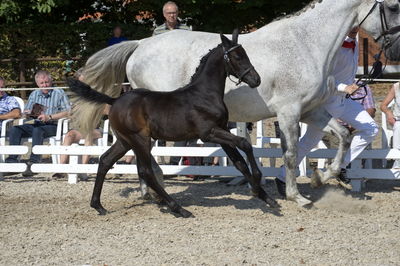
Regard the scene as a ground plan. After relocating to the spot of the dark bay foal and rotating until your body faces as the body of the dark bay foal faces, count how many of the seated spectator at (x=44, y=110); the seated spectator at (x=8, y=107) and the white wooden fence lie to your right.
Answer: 0

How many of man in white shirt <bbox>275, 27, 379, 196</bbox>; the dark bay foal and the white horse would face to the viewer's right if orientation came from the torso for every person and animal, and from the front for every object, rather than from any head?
3

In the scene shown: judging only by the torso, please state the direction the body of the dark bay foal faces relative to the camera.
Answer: to the viewer's right

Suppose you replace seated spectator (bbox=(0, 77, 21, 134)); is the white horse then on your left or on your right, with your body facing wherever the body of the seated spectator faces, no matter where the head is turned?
on your left

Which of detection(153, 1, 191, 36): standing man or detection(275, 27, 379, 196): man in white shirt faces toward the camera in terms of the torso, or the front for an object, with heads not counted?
the standing man

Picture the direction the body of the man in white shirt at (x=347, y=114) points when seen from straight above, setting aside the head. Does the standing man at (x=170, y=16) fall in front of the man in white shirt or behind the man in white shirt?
behind

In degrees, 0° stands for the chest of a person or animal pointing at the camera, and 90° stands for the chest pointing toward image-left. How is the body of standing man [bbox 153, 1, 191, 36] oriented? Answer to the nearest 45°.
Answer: approximately 0°

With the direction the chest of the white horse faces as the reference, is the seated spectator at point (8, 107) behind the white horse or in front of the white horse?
behind

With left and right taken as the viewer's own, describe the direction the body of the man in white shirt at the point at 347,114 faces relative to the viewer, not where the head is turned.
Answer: facing to the right of the viewer

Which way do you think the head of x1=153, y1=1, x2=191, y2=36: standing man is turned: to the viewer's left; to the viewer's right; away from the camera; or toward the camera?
toward the camera

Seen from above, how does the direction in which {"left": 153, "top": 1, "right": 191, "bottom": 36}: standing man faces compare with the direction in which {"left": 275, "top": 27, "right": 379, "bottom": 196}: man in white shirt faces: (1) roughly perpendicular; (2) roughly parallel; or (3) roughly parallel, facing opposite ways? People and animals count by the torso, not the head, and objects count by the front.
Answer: roughly perpendicular

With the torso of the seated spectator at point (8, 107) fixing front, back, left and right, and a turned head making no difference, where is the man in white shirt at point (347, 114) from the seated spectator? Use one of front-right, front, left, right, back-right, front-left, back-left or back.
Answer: left

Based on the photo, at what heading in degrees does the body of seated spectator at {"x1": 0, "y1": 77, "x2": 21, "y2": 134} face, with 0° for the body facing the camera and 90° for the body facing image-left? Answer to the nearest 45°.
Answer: approximately 45°

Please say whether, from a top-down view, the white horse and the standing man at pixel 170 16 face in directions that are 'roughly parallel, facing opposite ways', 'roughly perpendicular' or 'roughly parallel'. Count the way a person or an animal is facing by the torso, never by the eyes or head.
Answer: roughly perpendicular

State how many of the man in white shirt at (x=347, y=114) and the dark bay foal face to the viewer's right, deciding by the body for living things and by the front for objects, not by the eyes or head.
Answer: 2

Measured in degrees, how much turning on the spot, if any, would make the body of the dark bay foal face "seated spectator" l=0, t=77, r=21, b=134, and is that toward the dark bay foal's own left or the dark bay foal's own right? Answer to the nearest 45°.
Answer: approximately 135° to the dark bay foal's own left

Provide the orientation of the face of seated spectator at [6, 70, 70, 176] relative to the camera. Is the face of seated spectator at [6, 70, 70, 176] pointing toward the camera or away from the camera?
toward the camera
